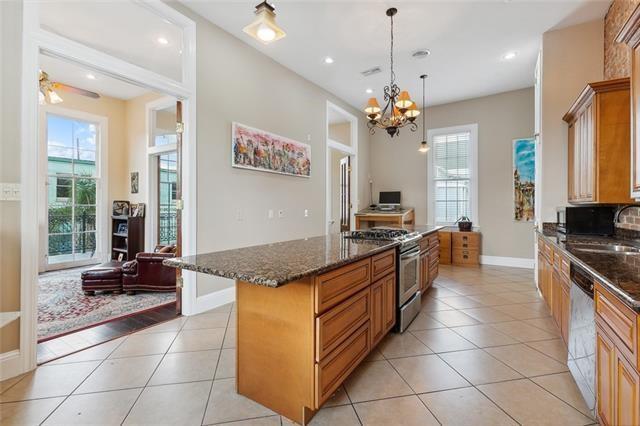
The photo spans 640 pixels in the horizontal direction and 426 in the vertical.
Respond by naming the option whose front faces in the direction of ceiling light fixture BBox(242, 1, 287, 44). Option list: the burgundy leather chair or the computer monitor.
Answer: the computer monitor

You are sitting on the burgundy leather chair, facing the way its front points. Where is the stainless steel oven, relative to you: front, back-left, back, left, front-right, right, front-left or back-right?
back-left

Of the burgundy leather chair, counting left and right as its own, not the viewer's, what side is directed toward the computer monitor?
back

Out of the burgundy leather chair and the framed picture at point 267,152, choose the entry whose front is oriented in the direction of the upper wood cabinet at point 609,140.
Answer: the framed picture

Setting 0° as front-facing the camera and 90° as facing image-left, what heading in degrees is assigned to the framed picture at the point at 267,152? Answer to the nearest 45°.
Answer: approximately 315°

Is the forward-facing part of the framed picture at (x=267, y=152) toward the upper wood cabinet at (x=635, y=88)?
yes

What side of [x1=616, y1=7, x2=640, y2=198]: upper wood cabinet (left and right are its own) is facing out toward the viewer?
left

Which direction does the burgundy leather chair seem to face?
to the viewer's left

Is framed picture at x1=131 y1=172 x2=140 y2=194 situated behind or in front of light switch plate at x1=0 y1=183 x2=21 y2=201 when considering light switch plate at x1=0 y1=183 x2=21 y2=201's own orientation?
behind

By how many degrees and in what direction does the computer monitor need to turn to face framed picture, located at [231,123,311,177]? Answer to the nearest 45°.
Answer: approximately 45° to its right
